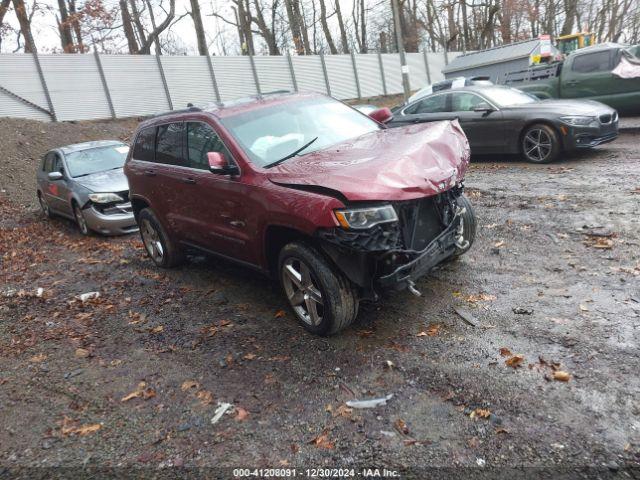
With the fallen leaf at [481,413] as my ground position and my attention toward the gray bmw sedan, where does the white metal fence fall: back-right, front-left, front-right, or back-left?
front-left

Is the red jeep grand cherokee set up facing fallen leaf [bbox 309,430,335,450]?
no

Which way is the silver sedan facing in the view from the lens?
facing the viewer and to the right of the viewer

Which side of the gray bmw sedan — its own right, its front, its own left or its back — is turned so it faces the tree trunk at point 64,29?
back

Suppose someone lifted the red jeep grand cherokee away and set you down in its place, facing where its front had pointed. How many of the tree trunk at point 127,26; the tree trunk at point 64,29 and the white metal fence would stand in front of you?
0

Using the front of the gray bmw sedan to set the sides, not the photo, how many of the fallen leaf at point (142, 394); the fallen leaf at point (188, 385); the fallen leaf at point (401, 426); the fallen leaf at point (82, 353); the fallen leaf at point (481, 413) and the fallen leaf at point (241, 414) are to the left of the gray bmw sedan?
0

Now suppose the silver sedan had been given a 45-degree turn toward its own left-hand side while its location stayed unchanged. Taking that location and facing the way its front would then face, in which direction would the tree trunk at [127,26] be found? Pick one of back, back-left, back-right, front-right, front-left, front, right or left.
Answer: left

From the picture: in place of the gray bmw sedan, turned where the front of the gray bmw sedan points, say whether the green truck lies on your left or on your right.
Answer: on your left

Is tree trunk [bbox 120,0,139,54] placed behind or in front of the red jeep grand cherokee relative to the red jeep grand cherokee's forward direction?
behind

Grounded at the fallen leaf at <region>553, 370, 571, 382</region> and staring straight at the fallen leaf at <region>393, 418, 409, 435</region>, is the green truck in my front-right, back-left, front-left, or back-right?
back-right

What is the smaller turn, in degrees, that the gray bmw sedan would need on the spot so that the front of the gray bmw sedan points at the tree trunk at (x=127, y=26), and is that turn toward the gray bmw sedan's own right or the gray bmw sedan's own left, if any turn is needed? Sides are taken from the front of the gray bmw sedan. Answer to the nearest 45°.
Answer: approximately 180°

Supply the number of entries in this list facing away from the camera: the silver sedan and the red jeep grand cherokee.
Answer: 0

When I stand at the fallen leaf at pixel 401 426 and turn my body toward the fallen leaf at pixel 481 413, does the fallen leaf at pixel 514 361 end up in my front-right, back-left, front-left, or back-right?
front-left

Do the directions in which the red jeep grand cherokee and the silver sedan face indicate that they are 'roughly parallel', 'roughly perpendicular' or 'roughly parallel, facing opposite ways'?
roughly parallel

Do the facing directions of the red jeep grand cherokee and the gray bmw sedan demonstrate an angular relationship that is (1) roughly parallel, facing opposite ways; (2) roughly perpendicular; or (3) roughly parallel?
roughly parallel

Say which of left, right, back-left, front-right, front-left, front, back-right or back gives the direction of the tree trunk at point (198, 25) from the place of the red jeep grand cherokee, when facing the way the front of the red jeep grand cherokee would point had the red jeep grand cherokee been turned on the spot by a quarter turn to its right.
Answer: back-right

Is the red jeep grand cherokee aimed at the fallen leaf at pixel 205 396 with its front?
no

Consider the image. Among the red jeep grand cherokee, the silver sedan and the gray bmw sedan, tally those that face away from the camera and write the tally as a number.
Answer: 0
